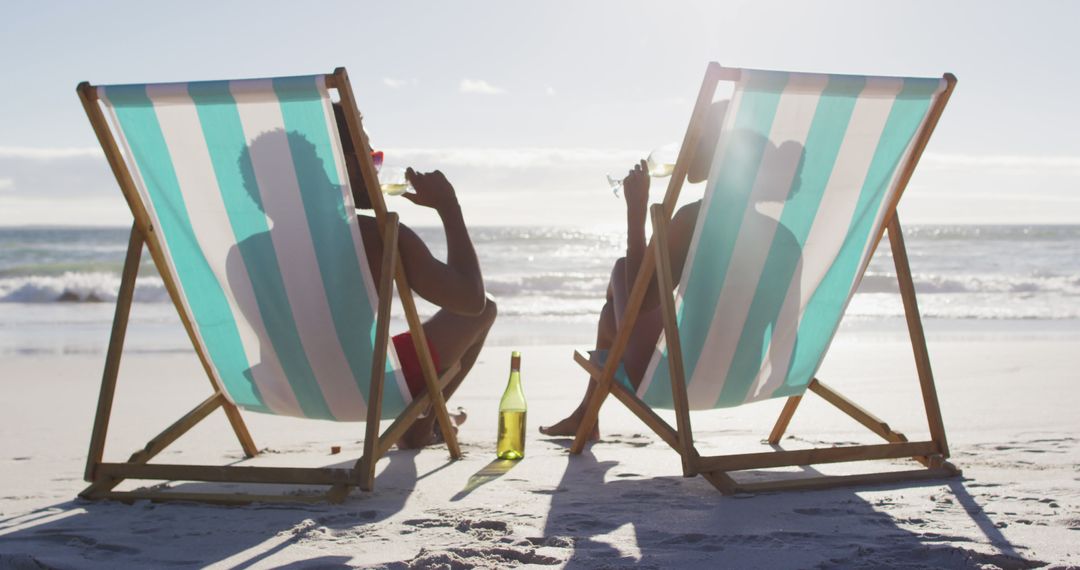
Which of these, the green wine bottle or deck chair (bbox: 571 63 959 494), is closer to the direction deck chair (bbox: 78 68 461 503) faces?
the green wine bottle

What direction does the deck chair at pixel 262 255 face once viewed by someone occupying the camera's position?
facing away from the viewer and to the right of the viewer

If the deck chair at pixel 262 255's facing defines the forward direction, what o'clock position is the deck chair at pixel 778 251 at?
the deck chair at pixel 778 251 is roughly at 2 o'clock from the deck chair at pixel 262 255.

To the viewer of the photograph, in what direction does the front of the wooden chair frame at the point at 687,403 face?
facing away from the viewer and to the left of the viewer

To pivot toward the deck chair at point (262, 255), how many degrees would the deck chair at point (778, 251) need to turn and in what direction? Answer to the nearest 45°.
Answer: approximately 45° to its left
